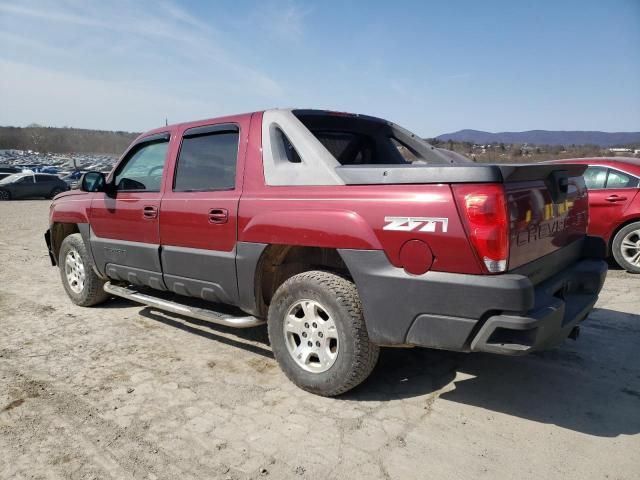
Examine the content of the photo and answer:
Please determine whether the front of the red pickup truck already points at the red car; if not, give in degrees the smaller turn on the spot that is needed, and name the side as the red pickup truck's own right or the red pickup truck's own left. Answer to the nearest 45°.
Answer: approximately 90° to the red pickup truck's own right

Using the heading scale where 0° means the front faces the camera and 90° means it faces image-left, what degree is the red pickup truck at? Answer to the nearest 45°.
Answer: approximately 135°
